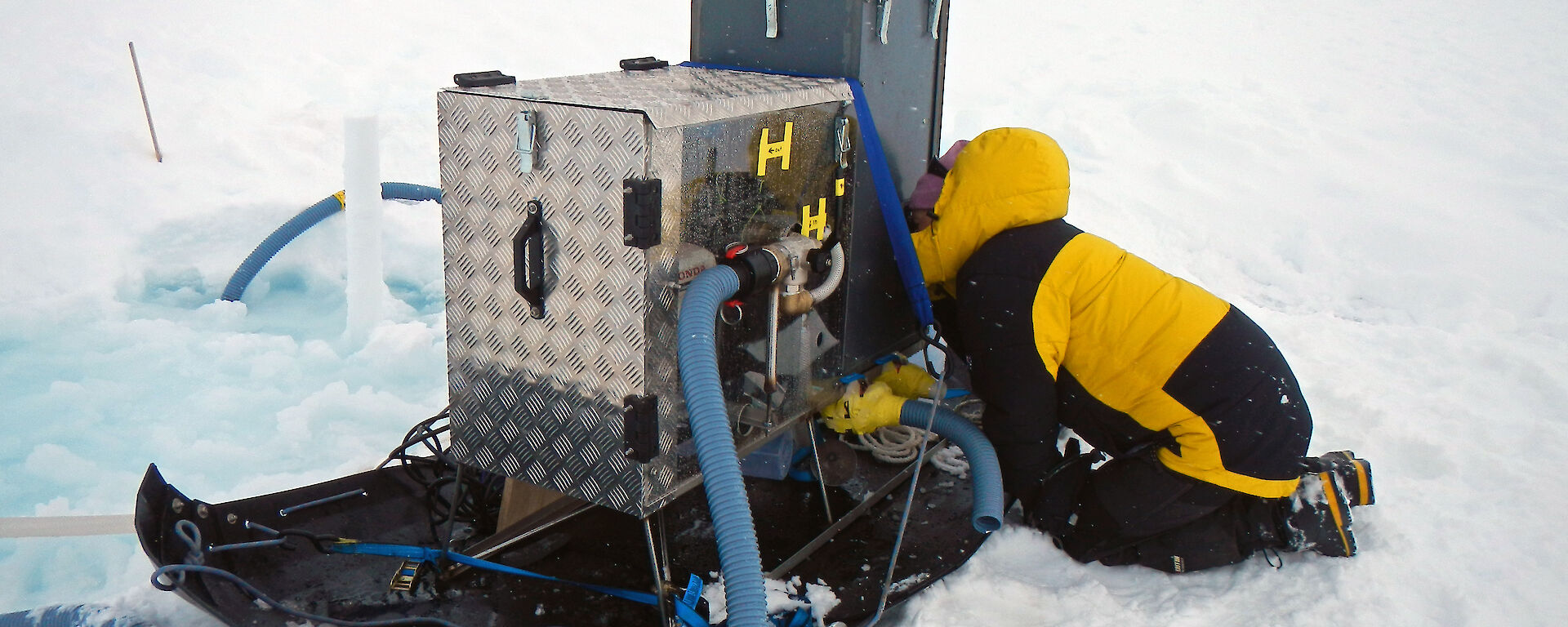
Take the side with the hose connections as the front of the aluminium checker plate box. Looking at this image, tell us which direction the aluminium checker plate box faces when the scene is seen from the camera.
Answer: facing the viewer and to the right of the viewer

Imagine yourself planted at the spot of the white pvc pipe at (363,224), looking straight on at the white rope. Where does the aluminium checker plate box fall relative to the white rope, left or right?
right

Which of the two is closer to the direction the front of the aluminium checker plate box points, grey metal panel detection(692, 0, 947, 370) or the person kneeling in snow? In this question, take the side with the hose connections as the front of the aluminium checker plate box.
the person kneeling in snow

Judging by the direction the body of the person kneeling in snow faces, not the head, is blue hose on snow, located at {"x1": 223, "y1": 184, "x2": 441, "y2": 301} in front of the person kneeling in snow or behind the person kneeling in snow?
in front

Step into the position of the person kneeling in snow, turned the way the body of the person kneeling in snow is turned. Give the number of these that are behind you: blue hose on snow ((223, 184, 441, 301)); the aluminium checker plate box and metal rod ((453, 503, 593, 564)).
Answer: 0

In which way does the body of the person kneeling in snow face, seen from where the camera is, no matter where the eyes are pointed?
to the viewer's left

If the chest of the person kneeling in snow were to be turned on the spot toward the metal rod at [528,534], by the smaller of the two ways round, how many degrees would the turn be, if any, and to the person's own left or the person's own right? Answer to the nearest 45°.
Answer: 0° — they already face it
